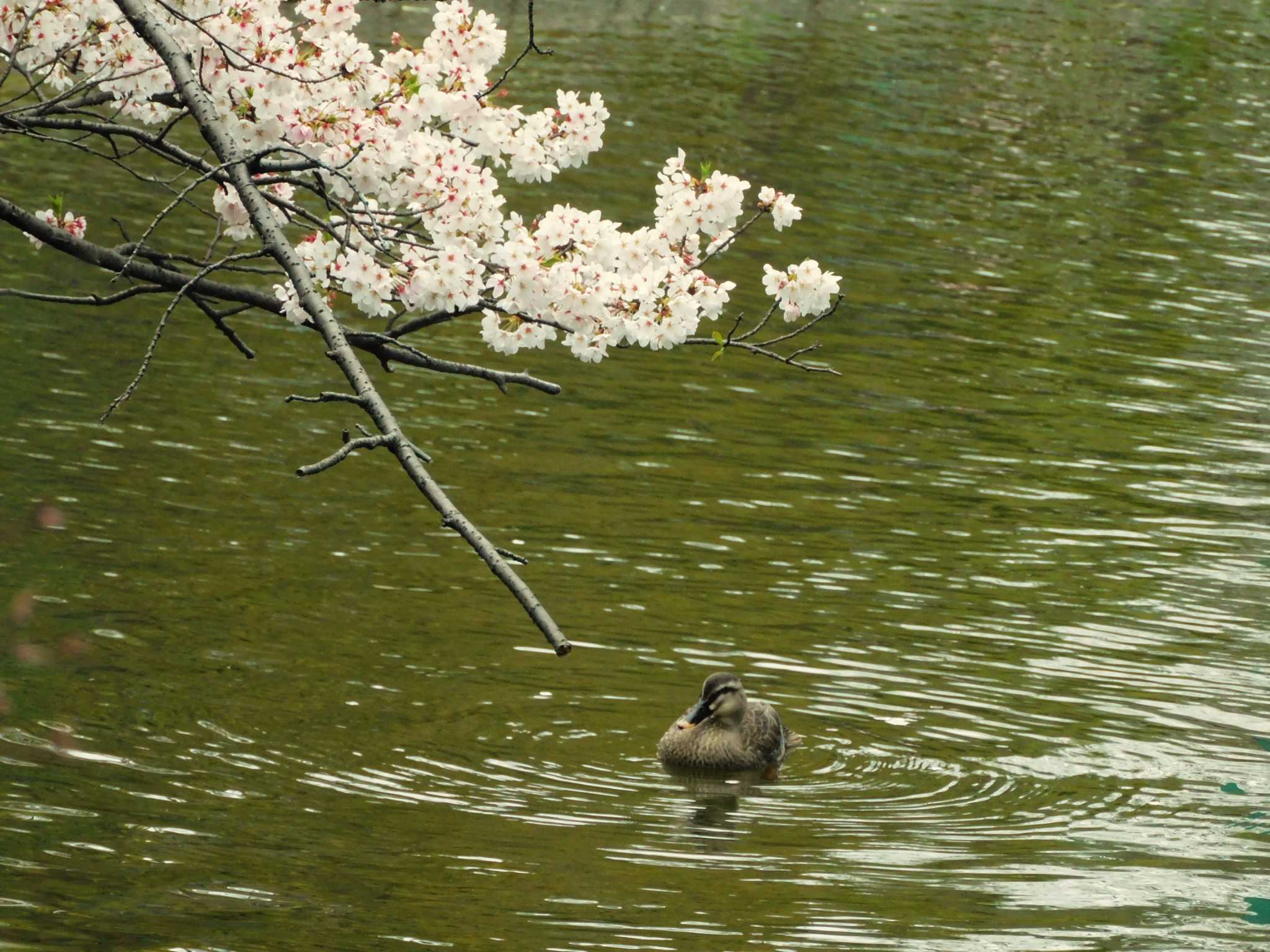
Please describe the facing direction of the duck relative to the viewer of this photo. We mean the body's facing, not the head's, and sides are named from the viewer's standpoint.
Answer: facing the viewer and to the left of the viewer

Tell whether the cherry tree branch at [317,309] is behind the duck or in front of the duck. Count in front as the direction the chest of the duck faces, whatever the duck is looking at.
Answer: in front
